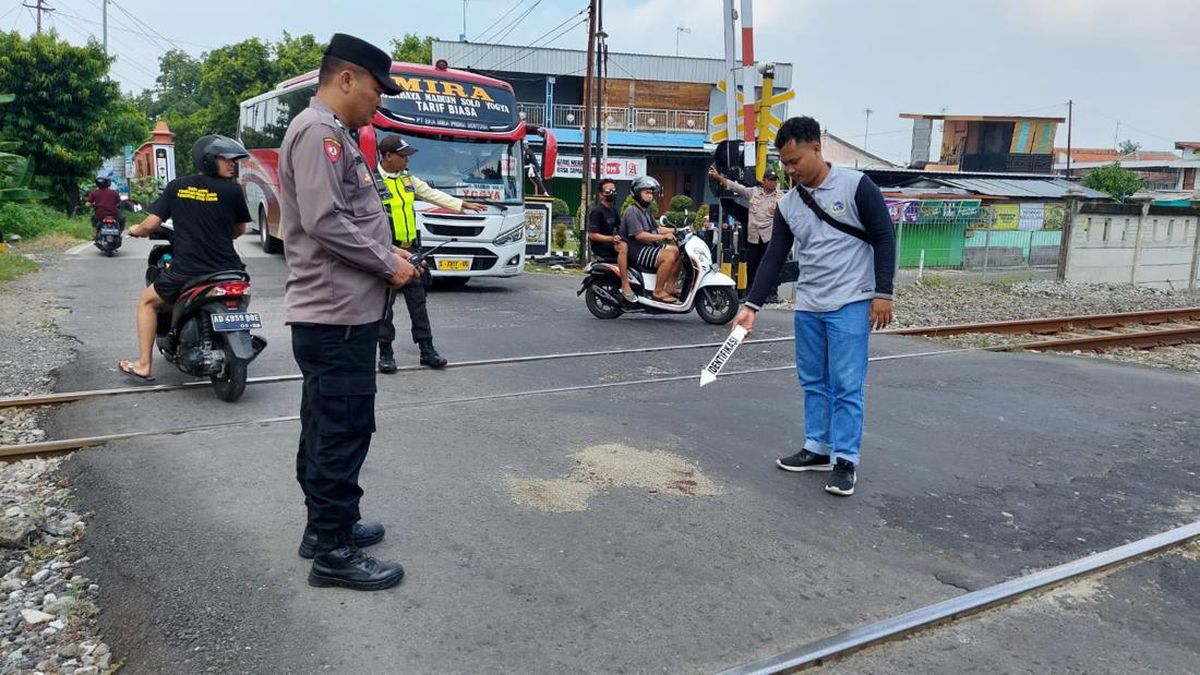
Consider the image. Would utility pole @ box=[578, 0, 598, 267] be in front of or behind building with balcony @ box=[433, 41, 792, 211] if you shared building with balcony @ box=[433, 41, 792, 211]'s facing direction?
in front

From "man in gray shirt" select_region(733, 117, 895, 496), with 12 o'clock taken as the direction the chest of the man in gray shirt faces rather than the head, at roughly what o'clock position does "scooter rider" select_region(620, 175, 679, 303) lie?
The scooter rider is roughly at 4 o'clock from the man in gray shirt.

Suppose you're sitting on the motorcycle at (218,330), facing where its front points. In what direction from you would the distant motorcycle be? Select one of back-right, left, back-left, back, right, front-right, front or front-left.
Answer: front-right

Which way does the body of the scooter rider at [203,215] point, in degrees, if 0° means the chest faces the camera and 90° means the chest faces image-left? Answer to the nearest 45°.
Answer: approximately 135°

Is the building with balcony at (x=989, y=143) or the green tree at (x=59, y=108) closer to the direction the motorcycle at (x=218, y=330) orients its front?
the green tree

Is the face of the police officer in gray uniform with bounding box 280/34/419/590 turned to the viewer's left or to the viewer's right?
to the viewer's right

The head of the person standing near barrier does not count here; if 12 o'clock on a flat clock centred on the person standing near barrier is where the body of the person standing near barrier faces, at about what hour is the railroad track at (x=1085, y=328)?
The railroad track is roughly at 9 o'clock from the person standing near barrier.
